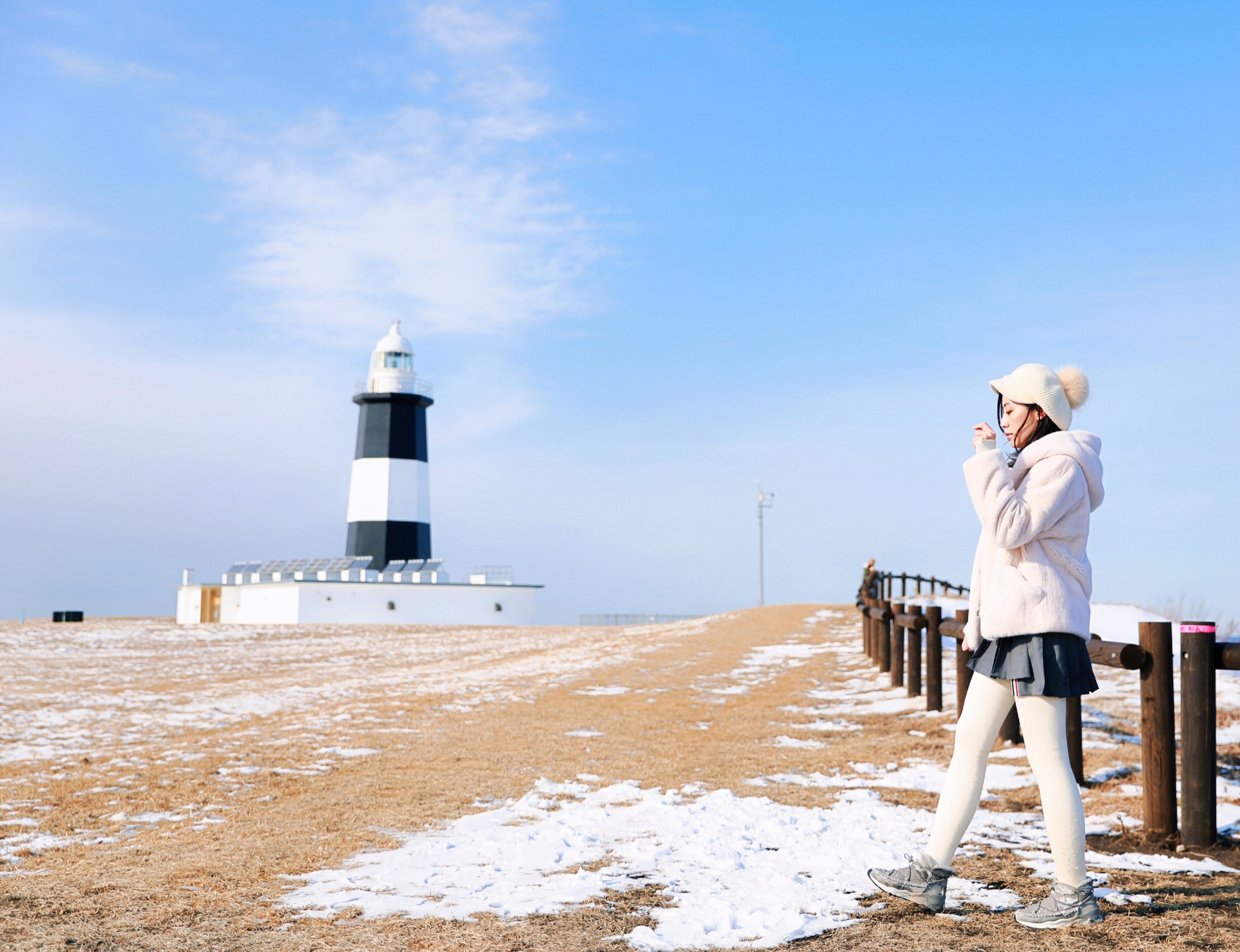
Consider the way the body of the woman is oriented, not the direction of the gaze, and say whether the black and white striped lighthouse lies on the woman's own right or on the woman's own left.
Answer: on the woman's own right

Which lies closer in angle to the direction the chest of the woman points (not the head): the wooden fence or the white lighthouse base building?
the white lighthouse base building

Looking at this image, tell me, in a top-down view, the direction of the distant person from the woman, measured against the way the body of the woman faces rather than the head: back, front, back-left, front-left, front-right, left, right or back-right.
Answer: right

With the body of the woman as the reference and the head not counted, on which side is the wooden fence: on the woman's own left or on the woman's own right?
on the woman's own right

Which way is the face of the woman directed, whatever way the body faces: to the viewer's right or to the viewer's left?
to the viewer's left

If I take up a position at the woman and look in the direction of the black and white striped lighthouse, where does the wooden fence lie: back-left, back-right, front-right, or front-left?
front-right

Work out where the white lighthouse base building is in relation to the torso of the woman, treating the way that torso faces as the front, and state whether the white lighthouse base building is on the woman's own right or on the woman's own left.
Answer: on the woman's own right

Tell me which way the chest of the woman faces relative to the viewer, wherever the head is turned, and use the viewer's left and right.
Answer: facing to the left of the viewer
